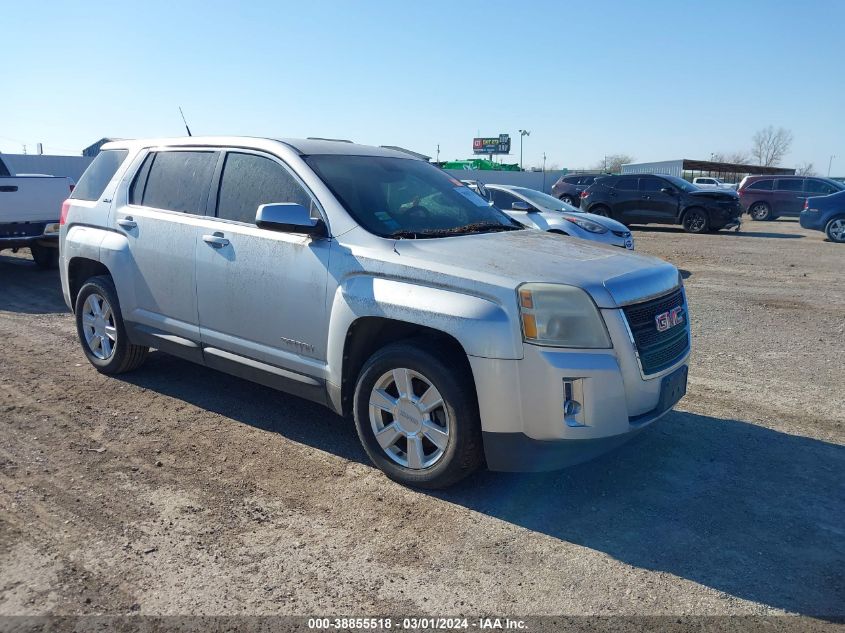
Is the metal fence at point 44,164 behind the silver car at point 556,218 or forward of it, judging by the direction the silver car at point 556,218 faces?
behind

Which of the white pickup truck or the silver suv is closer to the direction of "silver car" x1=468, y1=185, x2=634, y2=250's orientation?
the silver suv

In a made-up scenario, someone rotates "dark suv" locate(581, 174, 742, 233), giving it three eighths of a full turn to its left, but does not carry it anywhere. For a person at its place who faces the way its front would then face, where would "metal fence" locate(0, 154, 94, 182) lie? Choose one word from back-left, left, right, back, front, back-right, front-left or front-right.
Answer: left

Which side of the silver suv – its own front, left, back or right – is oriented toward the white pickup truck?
back

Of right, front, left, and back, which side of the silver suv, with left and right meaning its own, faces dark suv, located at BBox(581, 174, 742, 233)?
left

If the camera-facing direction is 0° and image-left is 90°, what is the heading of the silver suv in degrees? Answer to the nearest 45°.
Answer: approximately 315°

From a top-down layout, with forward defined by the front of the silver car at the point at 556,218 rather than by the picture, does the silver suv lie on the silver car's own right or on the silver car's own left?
on the silver car's own right

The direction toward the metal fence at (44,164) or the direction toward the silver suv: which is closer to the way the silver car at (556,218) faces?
the silver suv
